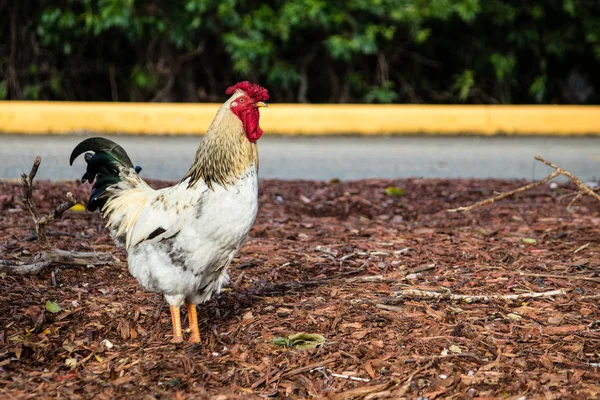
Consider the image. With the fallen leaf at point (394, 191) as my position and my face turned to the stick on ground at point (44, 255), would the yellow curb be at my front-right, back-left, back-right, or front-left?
back-right

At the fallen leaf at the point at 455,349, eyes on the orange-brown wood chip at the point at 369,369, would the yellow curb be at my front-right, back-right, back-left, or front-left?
back-right

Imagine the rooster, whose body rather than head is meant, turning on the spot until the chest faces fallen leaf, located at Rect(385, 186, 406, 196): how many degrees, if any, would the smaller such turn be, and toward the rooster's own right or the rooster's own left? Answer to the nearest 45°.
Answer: approximately 45° to the rooster's own left

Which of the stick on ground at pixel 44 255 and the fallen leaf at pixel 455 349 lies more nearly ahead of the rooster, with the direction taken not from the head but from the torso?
the fallen leaf

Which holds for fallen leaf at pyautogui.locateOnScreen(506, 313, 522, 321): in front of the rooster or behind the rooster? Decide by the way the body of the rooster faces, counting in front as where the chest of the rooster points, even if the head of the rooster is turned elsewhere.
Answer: in front

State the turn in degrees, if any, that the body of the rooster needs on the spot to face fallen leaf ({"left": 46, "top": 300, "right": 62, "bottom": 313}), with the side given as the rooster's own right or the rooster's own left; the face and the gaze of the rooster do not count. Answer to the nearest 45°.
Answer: approximately 135° to the rooster's own left

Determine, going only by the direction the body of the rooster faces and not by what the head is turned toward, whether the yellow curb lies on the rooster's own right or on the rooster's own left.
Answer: on the rooster's own left

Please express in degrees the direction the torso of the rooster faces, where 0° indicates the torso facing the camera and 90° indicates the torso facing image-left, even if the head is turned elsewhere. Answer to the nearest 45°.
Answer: approximately 270°

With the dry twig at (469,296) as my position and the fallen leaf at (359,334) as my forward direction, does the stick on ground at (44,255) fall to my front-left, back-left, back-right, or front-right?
front-right

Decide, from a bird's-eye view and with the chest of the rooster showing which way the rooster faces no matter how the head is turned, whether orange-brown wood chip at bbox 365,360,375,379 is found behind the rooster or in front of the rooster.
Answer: in front

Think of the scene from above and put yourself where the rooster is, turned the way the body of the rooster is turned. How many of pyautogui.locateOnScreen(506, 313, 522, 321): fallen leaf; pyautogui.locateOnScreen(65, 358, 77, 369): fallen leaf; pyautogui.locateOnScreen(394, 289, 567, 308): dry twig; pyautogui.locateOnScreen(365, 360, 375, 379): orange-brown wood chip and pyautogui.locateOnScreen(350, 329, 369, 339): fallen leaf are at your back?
1

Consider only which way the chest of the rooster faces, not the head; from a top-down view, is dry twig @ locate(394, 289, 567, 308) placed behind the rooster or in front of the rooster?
in front

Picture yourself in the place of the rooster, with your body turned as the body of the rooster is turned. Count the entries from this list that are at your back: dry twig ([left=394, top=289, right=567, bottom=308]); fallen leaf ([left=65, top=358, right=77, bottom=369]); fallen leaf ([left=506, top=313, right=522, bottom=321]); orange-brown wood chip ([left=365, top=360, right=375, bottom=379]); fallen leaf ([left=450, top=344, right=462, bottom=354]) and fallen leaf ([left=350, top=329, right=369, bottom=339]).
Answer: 1

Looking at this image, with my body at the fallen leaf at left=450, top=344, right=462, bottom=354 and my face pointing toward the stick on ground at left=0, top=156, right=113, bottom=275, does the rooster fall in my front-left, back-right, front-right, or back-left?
front-left

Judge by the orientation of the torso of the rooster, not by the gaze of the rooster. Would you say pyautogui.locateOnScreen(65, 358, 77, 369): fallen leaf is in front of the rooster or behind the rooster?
behind

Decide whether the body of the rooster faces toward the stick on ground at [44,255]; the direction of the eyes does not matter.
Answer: no

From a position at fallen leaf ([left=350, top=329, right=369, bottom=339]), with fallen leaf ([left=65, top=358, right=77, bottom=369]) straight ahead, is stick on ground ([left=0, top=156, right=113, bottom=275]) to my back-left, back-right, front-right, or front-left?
front-right

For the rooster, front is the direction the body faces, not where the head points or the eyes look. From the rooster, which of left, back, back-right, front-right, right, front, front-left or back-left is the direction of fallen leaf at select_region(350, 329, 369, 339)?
front

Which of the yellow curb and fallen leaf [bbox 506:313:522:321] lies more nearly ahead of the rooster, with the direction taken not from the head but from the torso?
the fallen leaf
